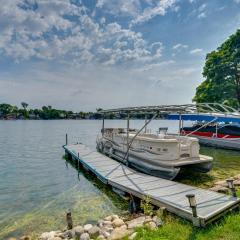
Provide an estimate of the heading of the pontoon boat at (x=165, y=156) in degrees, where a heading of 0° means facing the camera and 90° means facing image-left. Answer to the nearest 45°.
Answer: approximately 315°

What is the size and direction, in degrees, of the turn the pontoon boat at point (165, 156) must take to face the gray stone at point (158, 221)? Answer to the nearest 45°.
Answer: approximately 45° to its right

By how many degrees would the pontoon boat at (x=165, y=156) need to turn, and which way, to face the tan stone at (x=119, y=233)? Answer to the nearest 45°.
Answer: approximately 45° to its right

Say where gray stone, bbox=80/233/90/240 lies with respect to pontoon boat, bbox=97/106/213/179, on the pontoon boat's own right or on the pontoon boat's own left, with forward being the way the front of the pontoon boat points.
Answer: on the pontoon boat's own right

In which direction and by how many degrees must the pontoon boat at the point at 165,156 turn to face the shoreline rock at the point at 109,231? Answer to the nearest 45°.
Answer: approximately 45° to its right

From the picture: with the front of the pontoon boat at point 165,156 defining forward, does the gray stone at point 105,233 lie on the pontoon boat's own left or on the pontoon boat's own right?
on the pontoon boat's own right

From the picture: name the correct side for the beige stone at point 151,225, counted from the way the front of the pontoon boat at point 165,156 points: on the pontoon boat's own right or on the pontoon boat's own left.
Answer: on the pontoon boat's own right

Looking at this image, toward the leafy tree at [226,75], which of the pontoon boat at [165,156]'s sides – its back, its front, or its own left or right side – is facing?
left

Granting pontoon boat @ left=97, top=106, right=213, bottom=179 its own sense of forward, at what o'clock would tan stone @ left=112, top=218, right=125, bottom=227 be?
The tan stone is roughly at 2 o'clock from the pontoon boat.

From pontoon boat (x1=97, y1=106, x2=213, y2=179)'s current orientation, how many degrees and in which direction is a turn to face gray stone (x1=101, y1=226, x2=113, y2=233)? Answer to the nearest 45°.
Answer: approximately 45° to its right

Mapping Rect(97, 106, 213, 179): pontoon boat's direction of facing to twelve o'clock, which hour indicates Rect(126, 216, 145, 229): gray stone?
The gray stone is roughly at 2 o'clock from the pontoon boat.
